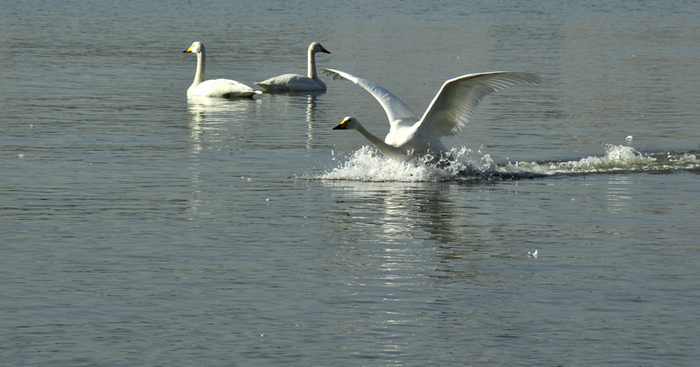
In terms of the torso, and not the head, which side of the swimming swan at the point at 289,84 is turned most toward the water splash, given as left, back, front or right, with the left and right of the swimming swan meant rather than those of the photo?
right

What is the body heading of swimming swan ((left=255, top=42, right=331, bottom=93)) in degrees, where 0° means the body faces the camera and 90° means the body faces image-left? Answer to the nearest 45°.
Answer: approximately 270°

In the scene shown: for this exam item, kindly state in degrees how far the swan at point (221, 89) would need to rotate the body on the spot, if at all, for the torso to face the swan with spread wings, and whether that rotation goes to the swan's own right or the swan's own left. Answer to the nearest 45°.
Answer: approximately 90° to the swan's own left

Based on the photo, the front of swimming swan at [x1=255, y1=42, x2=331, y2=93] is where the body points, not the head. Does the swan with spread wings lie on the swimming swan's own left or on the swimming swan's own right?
on the swimming swan's own right

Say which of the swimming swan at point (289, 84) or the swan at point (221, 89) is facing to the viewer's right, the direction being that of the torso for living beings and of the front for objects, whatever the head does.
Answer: the swimming swan

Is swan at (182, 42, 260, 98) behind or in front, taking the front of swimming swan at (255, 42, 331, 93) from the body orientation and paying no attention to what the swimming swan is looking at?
behind

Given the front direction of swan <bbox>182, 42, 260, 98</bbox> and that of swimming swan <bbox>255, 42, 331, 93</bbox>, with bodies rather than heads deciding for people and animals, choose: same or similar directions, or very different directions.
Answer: very different directions

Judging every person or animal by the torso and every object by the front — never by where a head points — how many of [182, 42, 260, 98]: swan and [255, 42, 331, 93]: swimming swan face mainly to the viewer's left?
1

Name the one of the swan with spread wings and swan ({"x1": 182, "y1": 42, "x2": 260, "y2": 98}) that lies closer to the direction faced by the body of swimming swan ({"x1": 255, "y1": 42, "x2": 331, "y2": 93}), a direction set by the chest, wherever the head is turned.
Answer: the swan with spread wings

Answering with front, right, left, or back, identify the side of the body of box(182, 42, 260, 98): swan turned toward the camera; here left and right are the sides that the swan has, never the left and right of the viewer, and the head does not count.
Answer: left
